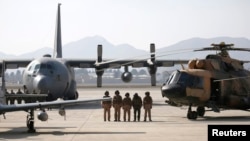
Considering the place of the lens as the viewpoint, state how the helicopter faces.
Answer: facing the viewer and to the left of the viewer
